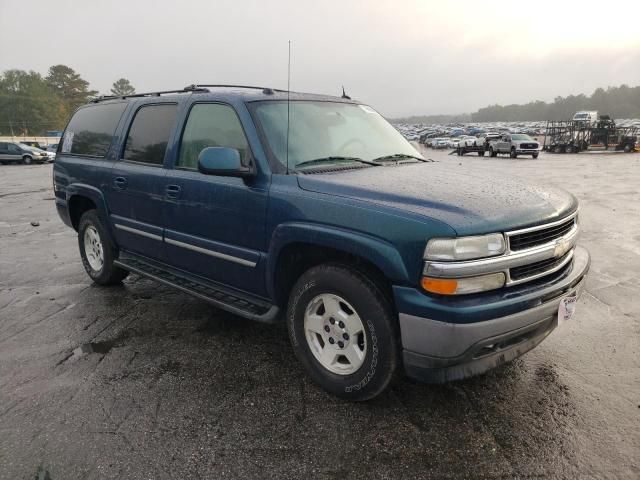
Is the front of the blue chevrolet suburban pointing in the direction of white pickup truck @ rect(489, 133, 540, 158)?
no

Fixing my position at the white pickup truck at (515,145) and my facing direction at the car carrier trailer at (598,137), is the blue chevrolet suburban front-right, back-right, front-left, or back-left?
back-right

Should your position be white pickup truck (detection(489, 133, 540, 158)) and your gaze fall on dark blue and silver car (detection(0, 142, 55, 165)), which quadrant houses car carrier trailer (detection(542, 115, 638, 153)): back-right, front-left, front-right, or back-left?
back-right

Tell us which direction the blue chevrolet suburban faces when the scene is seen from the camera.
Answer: facing the viewer and to the right of the viewer

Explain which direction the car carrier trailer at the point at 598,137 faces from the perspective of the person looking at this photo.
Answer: facing to the right of the viewer

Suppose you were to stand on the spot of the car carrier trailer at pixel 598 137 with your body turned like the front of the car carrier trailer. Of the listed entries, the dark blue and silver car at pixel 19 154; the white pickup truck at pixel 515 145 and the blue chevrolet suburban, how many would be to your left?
0

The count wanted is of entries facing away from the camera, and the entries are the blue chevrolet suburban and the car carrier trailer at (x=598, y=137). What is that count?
0

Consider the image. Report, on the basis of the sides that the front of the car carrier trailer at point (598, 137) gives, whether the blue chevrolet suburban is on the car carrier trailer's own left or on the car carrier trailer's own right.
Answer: on the car carrier trailer's own right

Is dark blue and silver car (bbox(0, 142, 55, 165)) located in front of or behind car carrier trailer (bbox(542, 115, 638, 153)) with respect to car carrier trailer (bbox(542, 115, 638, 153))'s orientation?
behind

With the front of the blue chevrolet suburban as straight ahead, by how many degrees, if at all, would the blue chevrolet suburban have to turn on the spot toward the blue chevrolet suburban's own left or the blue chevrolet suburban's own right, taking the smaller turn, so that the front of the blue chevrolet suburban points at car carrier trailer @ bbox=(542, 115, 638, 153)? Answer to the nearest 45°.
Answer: approximately 90° to the blue chevrolet suburban's own left

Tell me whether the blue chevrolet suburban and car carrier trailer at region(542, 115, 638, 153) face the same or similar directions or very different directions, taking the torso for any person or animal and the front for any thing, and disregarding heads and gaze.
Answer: same or similar directions

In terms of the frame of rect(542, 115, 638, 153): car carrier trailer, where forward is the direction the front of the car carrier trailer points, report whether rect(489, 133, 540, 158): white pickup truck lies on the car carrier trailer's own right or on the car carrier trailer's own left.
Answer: on the car carrier trailer's own right
